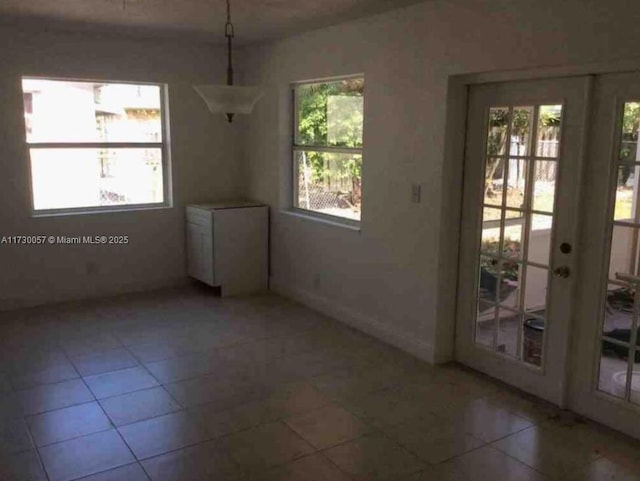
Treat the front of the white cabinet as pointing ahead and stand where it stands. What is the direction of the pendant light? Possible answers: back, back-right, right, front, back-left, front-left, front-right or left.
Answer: front-left

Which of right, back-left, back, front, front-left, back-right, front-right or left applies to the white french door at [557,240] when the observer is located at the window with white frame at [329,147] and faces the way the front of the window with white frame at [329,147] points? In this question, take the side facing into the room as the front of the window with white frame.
left

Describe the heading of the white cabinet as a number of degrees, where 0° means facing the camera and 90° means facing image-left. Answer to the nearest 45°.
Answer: approximately 45°

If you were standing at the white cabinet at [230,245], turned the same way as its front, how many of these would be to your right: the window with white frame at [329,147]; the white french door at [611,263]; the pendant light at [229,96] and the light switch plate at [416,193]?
0

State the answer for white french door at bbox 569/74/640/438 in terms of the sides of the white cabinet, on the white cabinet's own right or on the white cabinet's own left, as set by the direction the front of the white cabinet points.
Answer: on the white cabinet's own left

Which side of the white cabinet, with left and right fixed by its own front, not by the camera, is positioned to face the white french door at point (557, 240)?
left

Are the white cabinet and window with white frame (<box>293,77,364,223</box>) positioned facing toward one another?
no

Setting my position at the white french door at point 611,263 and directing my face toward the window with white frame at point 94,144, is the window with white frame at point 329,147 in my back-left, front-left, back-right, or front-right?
front-right

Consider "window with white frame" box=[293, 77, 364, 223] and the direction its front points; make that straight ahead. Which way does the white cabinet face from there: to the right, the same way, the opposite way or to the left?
the same way

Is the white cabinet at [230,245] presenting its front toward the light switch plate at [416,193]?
no

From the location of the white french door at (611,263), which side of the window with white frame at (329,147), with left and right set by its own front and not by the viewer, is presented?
left

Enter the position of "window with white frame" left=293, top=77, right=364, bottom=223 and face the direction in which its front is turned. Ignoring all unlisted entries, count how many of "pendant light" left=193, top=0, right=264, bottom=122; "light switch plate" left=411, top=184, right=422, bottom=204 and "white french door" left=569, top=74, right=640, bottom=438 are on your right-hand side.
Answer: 0

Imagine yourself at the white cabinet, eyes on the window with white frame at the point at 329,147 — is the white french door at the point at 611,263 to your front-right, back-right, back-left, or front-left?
front-right

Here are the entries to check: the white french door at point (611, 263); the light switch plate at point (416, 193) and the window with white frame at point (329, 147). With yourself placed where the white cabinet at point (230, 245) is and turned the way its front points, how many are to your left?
3

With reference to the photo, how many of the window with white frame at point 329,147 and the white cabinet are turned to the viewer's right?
0

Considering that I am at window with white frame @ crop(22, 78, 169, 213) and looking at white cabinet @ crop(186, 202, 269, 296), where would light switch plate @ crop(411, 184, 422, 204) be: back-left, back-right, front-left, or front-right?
front-right
